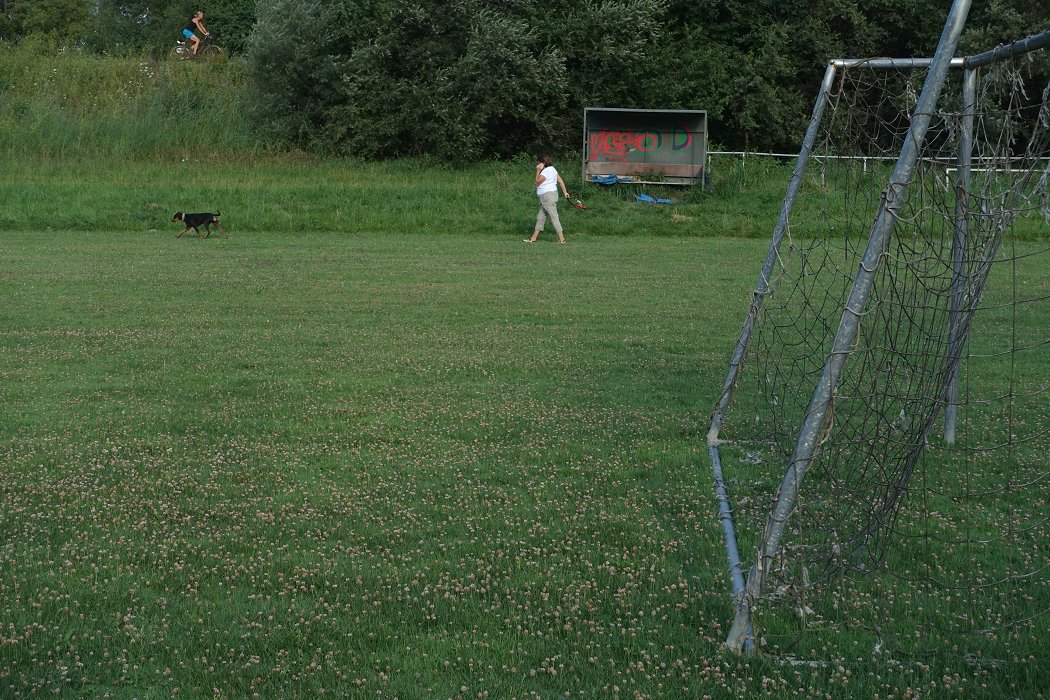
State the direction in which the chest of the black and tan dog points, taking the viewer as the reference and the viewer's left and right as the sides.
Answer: facing to the left of the viewer

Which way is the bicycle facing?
to the viewer's right

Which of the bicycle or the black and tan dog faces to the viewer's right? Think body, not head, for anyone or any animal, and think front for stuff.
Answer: the bicycle
